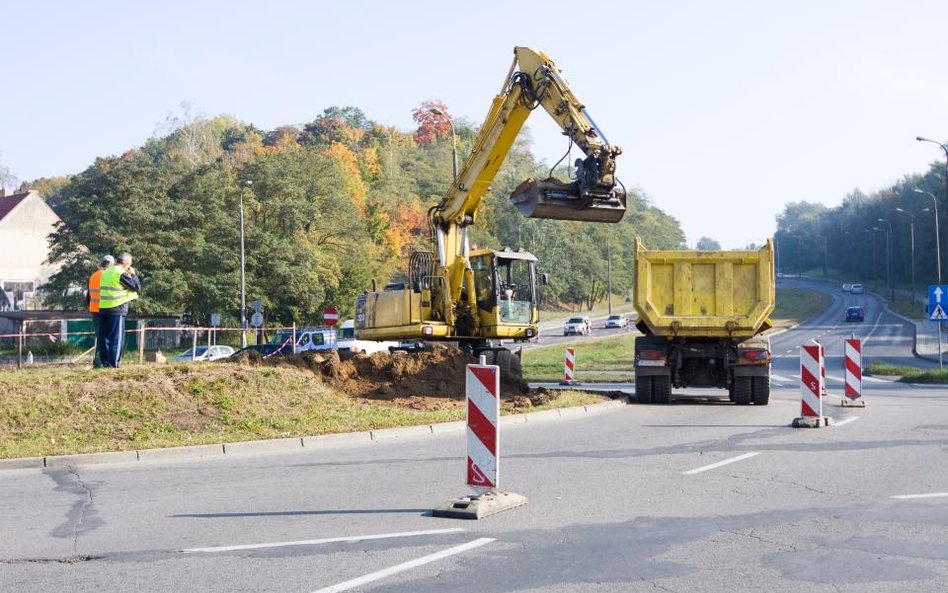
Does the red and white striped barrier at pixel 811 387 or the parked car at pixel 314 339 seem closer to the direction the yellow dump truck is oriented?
the parked car

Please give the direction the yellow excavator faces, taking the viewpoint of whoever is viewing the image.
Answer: facing the viewer and to the right of the viewer

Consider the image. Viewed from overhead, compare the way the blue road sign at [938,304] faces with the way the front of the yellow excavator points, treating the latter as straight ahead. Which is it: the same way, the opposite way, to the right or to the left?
to the right

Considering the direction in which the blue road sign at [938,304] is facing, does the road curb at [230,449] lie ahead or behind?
ahead

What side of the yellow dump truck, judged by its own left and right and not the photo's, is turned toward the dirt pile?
left

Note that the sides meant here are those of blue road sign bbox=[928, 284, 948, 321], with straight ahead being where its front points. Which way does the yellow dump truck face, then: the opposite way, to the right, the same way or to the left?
the opposite way

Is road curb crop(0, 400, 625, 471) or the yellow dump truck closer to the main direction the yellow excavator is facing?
the yellow dump truck

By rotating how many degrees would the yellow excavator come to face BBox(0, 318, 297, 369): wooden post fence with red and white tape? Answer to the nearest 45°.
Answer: approximately 180°

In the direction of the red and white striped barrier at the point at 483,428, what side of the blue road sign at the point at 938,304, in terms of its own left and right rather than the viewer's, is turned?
front

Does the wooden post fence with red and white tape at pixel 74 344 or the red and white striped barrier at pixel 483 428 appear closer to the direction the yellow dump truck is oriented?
the wooden post fence with red and white tape

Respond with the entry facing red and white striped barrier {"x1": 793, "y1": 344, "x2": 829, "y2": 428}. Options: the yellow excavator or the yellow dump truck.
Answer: the yellow excavator

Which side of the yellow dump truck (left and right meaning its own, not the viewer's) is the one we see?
back

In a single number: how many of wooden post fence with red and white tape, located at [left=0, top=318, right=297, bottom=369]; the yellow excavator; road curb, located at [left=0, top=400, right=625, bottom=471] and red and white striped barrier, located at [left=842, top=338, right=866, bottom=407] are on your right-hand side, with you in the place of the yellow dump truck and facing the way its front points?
1

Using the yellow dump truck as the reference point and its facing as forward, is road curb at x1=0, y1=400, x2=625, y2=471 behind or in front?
behind

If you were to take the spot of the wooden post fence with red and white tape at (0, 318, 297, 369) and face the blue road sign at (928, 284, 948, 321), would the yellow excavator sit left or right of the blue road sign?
right
